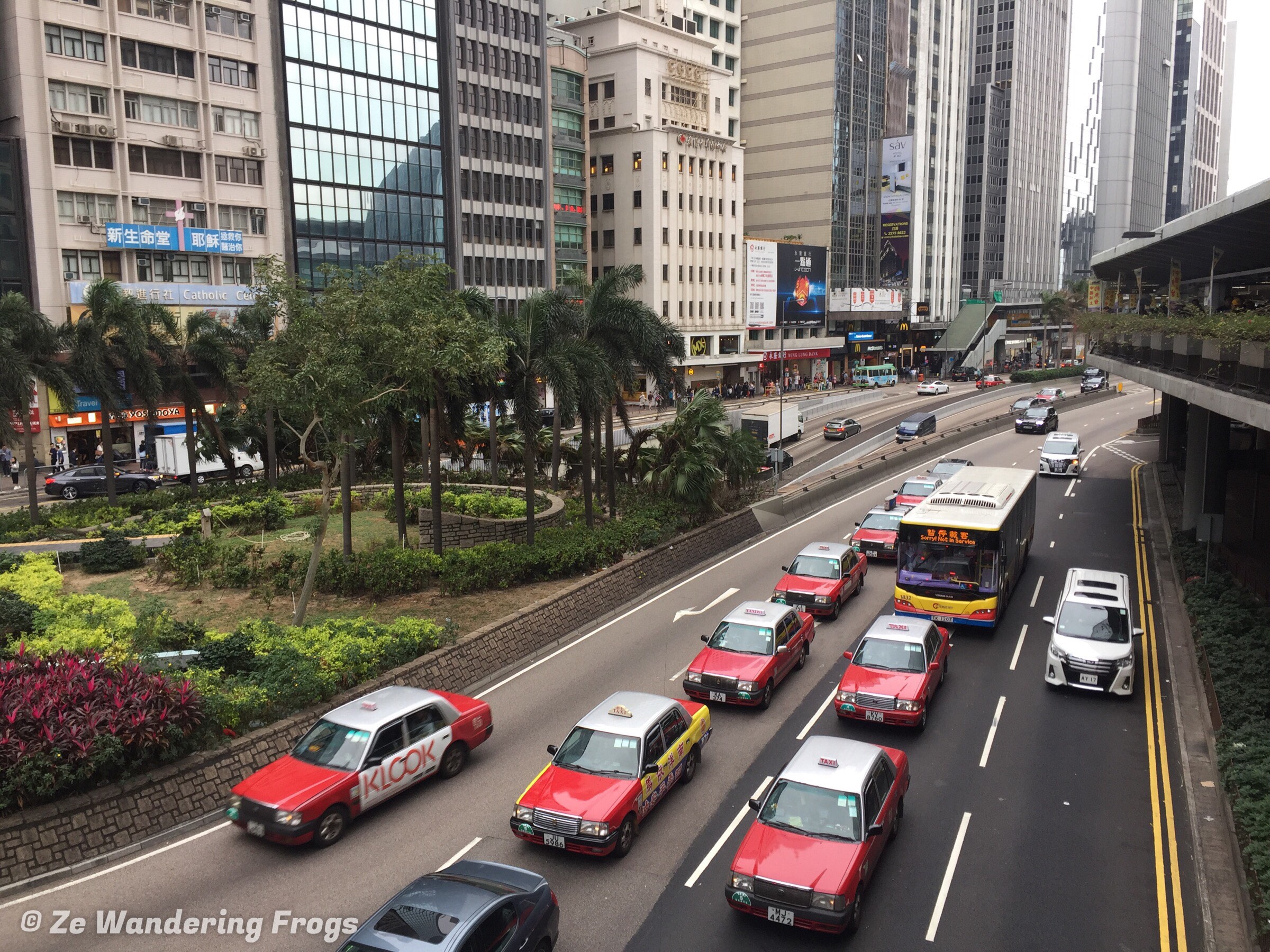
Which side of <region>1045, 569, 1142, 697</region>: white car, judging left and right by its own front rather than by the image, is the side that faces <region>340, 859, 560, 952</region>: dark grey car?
front

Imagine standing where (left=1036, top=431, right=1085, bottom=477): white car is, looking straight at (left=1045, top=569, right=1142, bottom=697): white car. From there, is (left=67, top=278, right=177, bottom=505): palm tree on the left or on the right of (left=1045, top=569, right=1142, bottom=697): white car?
right

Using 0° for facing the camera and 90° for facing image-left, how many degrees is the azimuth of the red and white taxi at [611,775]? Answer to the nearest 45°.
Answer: approximately 45°

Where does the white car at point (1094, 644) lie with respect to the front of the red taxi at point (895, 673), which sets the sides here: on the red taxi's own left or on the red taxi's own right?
on the red taxi's own left

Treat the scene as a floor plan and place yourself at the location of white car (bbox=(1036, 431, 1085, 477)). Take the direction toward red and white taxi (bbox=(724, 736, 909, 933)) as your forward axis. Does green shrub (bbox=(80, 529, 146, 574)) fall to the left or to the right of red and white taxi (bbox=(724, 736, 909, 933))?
right

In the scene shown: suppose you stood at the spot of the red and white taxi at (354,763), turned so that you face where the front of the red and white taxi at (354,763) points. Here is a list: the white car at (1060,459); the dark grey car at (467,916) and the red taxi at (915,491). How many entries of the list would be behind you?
2

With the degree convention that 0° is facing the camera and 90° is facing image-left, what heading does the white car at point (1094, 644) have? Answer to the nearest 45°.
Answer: approximately 0°

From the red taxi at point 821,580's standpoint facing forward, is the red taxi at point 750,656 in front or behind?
in front
